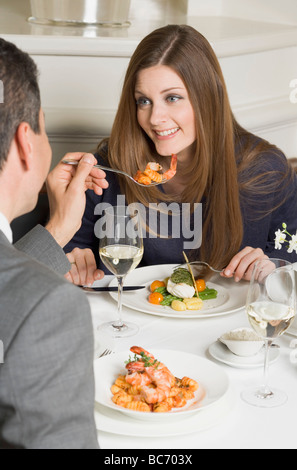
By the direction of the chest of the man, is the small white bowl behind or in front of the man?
in front

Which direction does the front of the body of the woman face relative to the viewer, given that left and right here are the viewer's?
facing the viewer and to the left of the viewer

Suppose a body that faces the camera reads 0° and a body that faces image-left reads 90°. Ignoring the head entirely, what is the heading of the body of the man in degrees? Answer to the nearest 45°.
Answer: approximately 225°

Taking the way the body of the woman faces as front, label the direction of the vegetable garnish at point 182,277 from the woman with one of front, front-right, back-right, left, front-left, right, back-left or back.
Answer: front-left

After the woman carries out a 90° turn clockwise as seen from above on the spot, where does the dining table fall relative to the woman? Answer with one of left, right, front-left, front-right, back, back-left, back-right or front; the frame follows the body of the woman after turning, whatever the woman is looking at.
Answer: back-left

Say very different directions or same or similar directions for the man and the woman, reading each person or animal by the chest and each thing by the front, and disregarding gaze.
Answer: very different directions

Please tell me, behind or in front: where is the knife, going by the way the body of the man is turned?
in front

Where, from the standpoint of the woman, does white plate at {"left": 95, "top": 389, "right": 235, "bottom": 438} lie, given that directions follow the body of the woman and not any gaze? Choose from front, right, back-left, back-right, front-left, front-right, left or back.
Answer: front-left

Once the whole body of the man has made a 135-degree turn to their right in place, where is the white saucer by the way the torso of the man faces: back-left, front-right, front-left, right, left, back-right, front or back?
back-left

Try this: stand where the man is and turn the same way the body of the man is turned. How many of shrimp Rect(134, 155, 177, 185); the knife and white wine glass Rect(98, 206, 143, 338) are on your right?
0

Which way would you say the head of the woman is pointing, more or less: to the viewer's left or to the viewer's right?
to the viewer's left

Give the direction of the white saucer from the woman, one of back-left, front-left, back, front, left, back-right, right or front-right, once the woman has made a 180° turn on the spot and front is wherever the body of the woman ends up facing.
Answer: back-right
